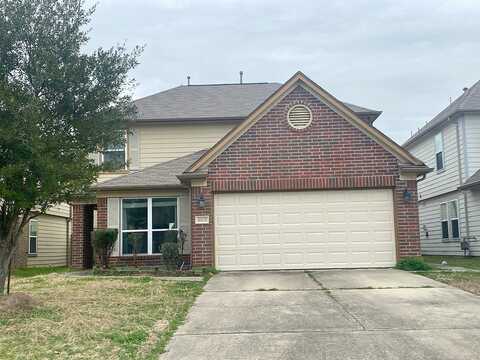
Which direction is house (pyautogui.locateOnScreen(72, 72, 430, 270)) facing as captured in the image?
toward the camera

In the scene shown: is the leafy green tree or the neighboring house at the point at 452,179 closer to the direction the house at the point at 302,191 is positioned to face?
the leafy green tree

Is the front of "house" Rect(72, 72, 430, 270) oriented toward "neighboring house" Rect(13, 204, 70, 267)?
no

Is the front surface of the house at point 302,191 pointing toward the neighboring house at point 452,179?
no

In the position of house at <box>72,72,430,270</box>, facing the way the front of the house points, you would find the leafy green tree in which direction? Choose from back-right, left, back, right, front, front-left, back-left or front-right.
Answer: front-right

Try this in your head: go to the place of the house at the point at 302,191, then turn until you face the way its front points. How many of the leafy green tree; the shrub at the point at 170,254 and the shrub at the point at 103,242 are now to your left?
0

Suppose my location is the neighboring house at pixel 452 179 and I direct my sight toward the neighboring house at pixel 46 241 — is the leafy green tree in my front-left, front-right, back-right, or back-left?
front-left

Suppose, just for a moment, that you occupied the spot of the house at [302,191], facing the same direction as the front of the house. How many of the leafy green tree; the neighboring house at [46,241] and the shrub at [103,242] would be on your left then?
0

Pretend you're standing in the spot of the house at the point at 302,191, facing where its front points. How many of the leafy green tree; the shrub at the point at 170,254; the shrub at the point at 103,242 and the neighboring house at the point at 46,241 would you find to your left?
0

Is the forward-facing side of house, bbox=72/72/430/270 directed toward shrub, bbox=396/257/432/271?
no

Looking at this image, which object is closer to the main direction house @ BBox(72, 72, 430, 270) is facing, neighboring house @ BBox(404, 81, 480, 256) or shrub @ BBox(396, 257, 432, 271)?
the shrub

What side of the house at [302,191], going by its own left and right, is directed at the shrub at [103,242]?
right

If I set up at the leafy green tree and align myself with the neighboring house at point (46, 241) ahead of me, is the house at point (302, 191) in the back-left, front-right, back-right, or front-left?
front-right

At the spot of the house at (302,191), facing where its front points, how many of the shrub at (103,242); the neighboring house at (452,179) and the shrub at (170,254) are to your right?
2

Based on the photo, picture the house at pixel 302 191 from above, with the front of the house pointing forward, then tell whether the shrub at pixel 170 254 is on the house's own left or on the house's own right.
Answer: on the house's own right
